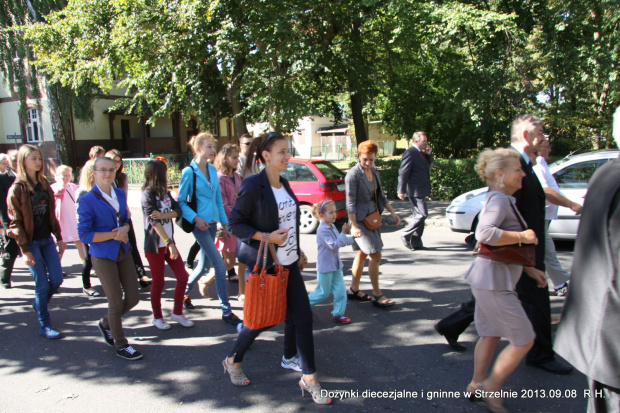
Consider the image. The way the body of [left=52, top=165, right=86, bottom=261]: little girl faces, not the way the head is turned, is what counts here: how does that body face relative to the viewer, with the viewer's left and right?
facing the viewer and to the right of the viewer

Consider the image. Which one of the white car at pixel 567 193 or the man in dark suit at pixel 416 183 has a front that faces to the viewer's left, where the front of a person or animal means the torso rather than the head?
the white car

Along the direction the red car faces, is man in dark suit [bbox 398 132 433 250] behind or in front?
behind

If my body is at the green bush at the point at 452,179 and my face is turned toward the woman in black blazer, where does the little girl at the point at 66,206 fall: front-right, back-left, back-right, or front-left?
front-right

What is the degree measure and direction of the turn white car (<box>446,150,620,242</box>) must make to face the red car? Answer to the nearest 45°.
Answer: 0° — it already faces it

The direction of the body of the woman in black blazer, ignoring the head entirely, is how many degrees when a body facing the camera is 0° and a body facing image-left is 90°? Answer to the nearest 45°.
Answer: approximately 315°

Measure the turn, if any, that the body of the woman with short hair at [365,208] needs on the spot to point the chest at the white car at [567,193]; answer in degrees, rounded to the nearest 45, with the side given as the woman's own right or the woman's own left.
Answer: approximately 90° to the woman's own left

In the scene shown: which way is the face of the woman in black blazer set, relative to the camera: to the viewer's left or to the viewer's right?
to the viewer's right

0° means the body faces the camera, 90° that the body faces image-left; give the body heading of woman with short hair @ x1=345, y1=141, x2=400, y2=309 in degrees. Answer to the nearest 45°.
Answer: approximately 315°

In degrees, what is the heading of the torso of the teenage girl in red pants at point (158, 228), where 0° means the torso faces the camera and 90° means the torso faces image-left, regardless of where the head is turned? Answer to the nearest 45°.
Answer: approximately 315°

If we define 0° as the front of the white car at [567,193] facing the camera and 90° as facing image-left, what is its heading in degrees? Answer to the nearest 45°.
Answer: approximately 90°
